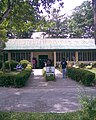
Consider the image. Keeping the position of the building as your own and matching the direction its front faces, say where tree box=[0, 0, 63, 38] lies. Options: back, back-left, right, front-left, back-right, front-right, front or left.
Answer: front

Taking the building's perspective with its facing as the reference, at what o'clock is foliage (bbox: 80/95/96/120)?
The foliage is roughly at 12 o'clock from the building.

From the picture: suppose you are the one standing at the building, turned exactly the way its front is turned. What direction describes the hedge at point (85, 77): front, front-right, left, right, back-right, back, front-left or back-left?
front

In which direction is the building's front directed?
toward the camera
